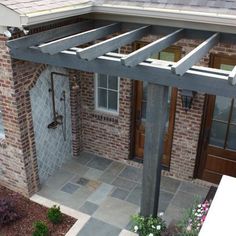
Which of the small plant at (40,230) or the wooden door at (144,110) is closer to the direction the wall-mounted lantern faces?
the small plant

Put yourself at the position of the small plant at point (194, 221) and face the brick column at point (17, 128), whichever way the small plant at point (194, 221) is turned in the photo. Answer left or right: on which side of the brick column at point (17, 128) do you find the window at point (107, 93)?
right

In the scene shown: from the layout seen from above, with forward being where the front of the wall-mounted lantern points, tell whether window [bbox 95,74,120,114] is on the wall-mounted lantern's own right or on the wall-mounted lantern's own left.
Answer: on the wall-mounted lantern's own right

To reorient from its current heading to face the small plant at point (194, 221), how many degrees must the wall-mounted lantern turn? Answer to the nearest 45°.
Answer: approximately 45° to its left

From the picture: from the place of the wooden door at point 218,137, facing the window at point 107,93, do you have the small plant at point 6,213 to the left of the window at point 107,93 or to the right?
left

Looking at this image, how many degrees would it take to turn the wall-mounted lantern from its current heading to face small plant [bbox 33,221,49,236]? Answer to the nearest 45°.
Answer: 0° — it already faces it

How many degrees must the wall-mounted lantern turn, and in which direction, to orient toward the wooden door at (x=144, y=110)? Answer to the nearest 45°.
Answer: approximately 90° to its right

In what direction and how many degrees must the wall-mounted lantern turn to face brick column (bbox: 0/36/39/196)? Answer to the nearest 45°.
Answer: approximately 45° to its right

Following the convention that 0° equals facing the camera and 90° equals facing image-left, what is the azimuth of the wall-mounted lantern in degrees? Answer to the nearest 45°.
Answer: approximately 45°

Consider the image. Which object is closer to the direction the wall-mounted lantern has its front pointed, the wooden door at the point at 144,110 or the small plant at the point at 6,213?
the small plant
